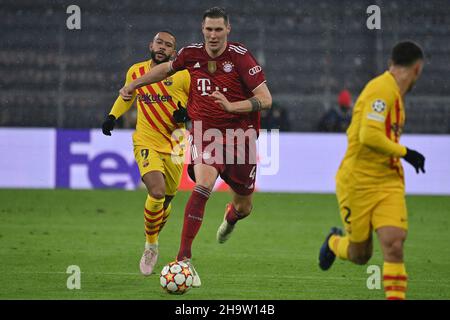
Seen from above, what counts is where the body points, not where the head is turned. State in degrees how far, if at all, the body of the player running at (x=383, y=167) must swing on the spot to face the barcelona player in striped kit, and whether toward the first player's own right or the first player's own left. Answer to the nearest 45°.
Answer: approximately 135° to the first player's own left

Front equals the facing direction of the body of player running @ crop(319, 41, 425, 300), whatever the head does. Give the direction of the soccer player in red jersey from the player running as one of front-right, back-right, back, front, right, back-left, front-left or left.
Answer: back-left

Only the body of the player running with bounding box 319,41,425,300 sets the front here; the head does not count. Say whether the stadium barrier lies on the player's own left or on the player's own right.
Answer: on the player's own left
